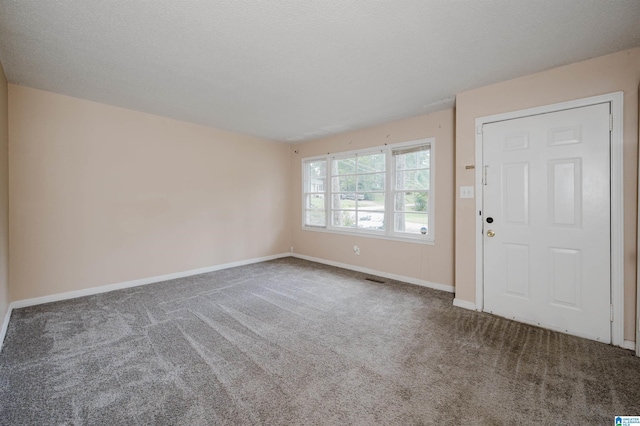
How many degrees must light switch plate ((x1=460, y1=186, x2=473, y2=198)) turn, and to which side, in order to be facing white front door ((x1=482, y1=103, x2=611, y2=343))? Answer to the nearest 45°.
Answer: approximately 90° to its left

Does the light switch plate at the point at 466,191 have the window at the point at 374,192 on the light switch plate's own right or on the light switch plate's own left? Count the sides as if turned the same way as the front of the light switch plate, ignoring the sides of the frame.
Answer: on the light switch plate's own right

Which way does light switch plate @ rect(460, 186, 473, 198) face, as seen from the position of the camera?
facing the viewer
